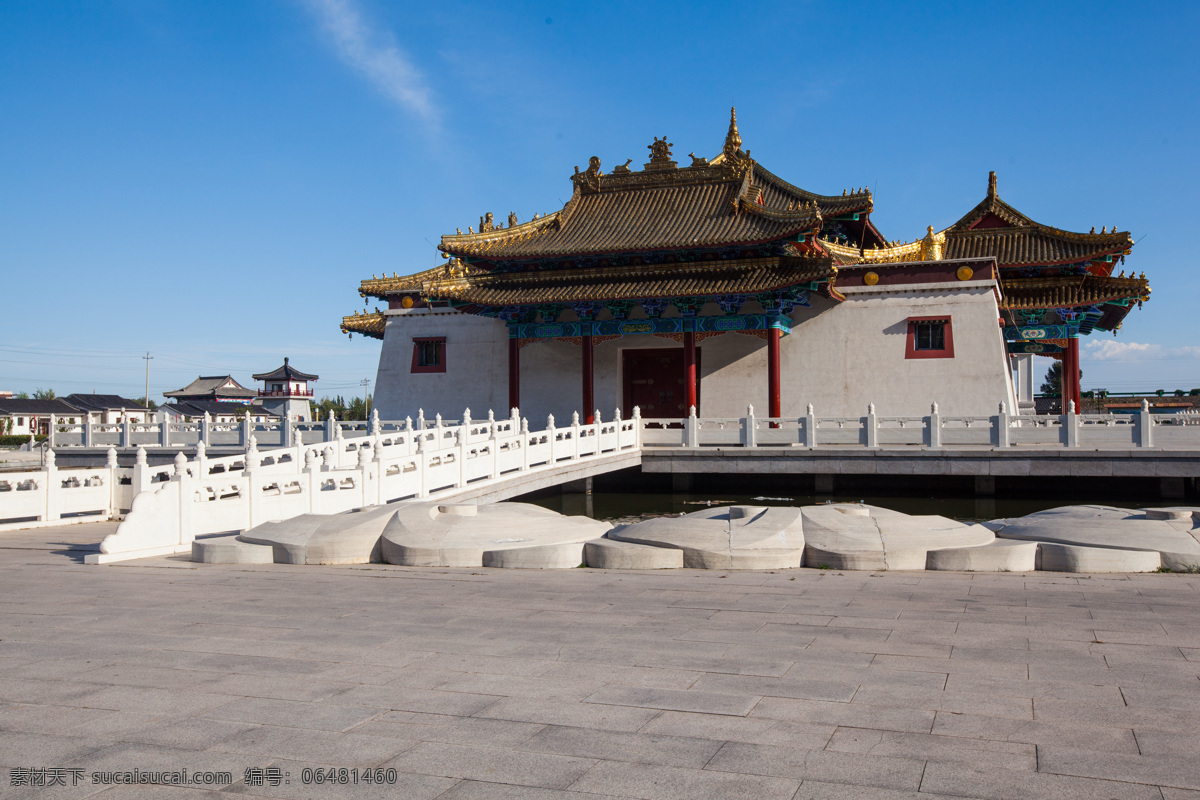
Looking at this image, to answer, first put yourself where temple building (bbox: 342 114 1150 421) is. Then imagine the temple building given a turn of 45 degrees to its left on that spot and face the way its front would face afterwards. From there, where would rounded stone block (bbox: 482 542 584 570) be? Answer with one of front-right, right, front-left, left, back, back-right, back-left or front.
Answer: front-right

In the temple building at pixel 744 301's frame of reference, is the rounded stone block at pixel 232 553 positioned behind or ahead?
ahead

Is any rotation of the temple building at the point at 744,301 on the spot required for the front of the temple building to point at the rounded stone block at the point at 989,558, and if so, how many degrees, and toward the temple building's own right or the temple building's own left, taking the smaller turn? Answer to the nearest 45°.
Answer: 0° — it already faces it

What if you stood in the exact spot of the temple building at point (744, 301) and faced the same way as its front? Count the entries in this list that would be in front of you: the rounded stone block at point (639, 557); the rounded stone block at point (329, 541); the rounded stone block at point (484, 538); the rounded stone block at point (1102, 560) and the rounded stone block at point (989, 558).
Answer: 5

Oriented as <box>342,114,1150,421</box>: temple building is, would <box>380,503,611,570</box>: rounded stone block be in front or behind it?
in front

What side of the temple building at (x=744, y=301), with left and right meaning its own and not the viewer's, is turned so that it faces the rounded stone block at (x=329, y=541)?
front

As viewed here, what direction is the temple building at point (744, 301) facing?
toward the camera
